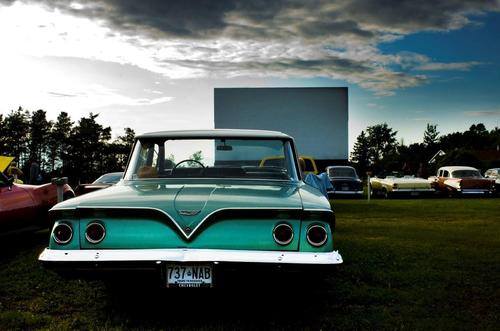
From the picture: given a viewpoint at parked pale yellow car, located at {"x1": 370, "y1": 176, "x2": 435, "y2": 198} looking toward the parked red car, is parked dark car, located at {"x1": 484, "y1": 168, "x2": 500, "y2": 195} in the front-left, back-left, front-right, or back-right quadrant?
back-left

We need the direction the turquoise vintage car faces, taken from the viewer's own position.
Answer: facing away from the viewer

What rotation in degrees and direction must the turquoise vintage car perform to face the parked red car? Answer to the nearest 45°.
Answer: approximately 45° to its left

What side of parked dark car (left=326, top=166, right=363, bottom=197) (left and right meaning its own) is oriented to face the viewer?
back

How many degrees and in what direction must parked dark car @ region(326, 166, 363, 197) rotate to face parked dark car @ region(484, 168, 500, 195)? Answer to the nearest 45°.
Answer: approximately 45° to its right

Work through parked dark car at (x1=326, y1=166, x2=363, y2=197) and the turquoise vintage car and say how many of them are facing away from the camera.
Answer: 2

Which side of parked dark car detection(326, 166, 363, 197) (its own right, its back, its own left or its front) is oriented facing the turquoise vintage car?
back

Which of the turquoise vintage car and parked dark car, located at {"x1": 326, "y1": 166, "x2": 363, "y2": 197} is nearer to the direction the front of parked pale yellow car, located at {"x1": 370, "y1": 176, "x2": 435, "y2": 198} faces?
the parked dark car

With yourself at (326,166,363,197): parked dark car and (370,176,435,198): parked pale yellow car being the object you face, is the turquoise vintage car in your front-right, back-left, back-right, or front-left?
back-right

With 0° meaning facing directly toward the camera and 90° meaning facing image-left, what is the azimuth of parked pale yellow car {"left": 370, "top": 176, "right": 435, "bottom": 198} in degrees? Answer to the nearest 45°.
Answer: approximately 135°

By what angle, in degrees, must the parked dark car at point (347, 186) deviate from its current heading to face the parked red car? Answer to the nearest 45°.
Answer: approximately 180°
